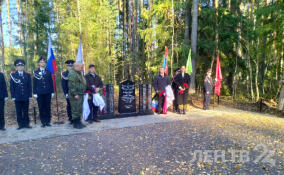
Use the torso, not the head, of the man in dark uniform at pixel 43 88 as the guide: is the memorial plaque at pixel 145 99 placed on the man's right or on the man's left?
on the man's left

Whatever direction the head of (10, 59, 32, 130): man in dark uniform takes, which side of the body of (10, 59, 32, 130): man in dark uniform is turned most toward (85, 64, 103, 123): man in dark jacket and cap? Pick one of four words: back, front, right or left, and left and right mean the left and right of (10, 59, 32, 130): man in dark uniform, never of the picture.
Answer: left

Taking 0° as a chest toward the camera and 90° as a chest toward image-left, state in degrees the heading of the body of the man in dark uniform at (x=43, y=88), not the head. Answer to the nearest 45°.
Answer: approximately 0°

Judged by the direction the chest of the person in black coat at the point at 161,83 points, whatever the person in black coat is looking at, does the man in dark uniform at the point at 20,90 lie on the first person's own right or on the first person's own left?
on the first person's own right

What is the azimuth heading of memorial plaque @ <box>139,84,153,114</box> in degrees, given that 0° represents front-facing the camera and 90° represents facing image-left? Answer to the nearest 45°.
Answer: approximately 0°

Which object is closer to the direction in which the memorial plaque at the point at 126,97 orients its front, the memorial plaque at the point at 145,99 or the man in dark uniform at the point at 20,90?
the man in dark uniform
